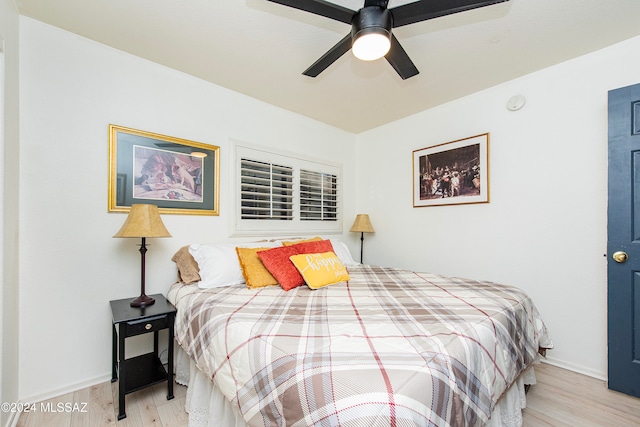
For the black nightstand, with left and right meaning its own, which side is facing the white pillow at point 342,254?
left

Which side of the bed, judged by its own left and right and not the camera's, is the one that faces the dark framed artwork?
left

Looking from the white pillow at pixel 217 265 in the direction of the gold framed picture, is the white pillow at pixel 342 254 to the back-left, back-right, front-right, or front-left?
back-right

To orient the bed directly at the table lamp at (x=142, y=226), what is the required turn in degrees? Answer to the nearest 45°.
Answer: approximately 135° to its right

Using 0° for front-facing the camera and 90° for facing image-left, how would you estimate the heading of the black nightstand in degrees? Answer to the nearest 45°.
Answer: approximately 0°

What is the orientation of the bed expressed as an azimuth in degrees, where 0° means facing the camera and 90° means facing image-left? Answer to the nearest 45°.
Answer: approximately 315°
